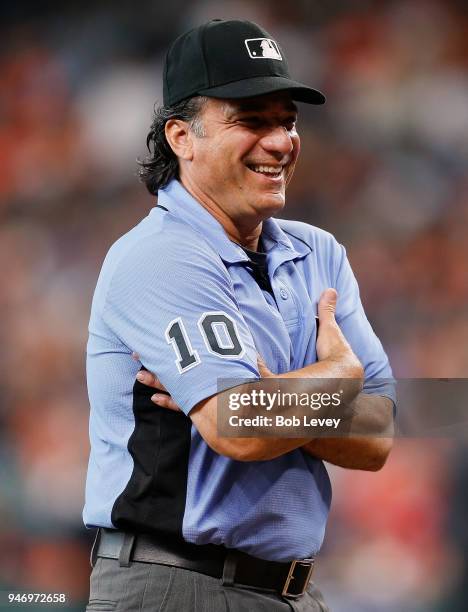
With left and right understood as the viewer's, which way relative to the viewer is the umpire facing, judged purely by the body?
facing the viewer and to the right of the viewer
